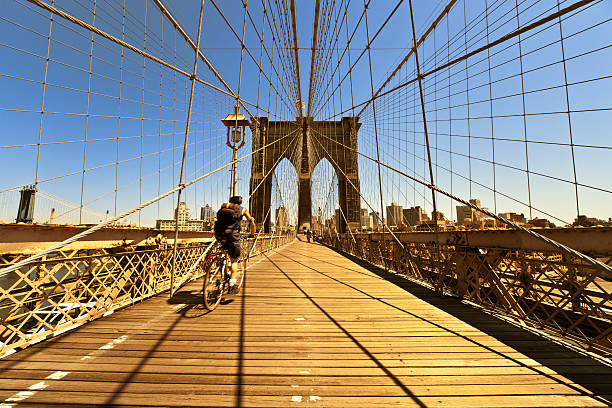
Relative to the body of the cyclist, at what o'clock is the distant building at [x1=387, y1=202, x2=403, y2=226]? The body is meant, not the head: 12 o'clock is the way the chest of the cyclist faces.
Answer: The distant building is roughly at 12 o'clock from the cyclist.

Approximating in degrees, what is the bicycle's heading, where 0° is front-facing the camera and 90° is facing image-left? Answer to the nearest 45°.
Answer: approximately 225°

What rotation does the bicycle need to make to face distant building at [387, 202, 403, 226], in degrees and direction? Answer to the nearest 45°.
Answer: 0° — it already faces it

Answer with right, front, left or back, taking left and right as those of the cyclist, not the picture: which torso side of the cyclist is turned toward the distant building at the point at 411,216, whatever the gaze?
front

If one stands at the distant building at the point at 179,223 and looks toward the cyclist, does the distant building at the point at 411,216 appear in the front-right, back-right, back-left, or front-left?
front-left

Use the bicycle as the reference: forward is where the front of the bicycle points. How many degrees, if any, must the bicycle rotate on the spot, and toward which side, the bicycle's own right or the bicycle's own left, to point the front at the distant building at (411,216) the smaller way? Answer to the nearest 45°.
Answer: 0° — it already faces it

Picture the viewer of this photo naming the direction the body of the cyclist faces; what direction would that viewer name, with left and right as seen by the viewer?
facing away from the viewer and to the right of the viewer
